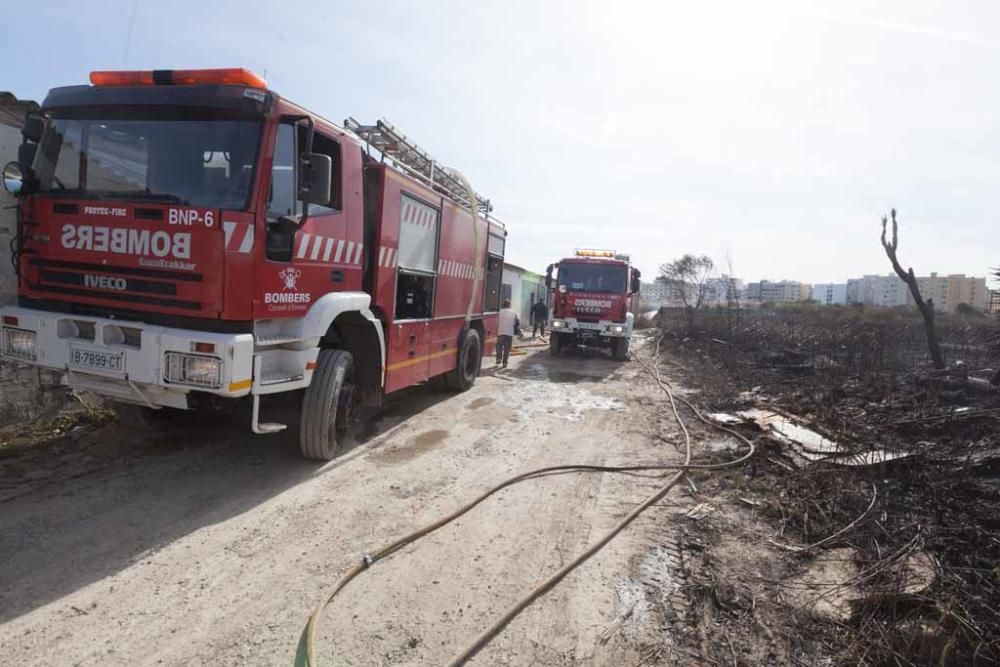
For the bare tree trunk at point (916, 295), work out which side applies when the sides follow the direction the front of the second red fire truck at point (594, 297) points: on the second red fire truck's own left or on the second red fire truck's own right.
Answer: on the second red fire truck's own left

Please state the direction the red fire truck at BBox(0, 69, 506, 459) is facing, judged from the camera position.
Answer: facing the viewer and to the left of the viewer

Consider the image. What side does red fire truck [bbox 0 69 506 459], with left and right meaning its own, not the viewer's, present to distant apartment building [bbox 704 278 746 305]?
back

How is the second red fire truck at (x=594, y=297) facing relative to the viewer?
toward the camera

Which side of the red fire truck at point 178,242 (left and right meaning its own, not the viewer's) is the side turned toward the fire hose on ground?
left

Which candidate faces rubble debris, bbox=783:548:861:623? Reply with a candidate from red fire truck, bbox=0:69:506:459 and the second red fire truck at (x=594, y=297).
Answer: the second red fire truck

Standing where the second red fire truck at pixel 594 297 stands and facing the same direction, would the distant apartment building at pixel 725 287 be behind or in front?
behind

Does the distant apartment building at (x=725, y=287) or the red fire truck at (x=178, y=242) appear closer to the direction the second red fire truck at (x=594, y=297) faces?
the red fire truck

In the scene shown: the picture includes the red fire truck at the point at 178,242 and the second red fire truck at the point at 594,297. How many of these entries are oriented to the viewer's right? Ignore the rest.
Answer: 0
